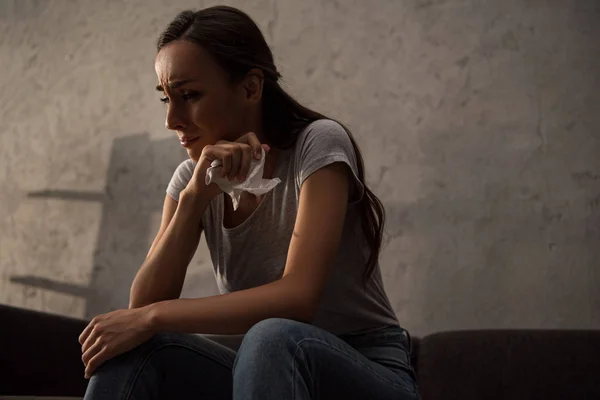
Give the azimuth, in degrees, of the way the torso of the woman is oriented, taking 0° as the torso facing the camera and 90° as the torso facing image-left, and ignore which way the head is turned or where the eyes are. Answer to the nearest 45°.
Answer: approximately 45°
